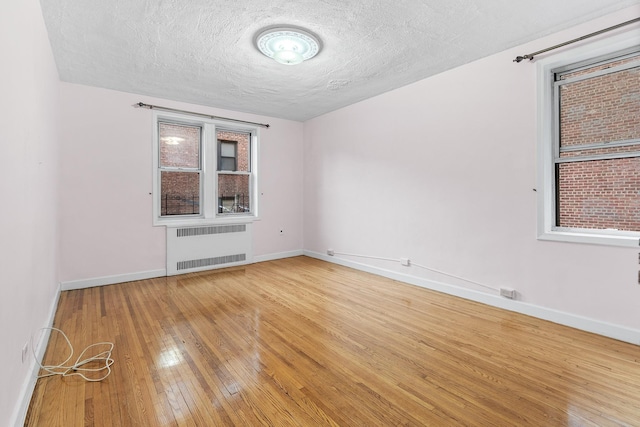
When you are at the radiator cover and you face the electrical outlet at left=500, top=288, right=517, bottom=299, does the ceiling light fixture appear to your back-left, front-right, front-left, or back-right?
front-right

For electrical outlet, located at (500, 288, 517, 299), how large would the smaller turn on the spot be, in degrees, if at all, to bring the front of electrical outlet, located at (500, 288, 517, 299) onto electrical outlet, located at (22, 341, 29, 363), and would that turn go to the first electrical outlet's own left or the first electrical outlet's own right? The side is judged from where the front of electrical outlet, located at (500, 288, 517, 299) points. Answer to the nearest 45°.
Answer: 0° — it already faces it

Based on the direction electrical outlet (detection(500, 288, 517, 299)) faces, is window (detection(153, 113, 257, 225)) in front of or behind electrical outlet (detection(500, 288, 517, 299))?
in front

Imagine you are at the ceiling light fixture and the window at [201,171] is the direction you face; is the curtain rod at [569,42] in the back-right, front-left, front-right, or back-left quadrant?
back-right

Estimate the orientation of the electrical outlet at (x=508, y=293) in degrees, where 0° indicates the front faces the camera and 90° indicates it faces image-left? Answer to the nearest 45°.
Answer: approximately 45°

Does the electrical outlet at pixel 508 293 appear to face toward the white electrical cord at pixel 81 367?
yes
